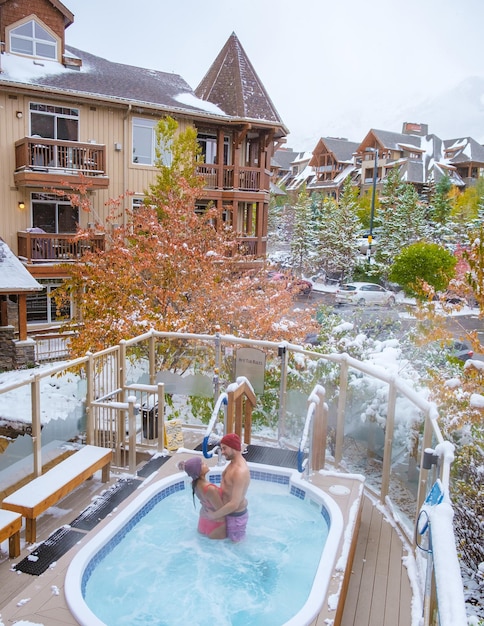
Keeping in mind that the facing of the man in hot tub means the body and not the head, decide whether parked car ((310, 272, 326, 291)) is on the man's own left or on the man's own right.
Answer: on the man's own right

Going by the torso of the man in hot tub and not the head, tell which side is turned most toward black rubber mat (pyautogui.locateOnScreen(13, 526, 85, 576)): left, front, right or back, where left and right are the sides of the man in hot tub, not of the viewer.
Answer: front

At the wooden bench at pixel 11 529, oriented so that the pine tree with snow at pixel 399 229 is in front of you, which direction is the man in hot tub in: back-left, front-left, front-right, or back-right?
front-right

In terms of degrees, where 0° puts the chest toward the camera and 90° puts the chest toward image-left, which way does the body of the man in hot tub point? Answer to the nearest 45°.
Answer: approximately 90°

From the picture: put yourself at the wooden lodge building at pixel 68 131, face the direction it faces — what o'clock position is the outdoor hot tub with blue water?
The outdoor hot tub with blue water is roughly at 1 o'clock from the wooden lodge building.

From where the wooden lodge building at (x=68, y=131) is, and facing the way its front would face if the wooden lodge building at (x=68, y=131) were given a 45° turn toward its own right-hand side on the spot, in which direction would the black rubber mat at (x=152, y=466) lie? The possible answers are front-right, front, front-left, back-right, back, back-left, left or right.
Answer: front

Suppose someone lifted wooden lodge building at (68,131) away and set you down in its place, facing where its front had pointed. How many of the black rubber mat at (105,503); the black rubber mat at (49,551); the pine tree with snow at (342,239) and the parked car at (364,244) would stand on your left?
2

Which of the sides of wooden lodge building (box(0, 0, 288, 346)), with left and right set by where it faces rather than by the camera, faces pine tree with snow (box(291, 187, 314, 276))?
left

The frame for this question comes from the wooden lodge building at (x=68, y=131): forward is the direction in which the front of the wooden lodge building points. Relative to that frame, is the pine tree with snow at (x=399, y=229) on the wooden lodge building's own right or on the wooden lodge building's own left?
on the wooden lodge building's own left

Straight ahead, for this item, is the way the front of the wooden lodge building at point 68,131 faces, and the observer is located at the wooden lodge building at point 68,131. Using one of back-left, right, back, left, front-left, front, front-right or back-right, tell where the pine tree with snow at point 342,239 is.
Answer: left

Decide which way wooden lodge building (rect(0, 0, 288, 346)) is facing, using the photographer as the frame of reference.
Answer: facing the viewer and to the right of the viewer

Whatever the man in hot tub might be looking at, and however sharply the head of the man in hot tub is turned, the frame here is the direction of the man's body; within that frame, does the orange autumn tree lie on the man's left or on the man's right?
on the man's right

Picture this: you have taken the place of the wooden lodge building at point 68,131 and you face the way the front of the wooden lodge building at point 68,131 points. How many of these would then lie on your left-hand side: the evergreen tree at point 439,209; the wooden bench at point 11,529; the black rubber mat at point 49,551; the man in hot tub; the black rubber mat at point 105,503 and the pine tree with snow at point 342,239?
2

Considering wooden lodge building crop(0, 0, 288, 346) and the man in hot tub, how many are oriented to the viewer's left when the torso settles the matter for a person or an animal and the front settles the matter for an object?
1

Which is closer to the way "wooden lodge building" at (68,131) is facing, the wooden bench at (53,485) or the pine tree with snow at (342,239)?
the wooden bench

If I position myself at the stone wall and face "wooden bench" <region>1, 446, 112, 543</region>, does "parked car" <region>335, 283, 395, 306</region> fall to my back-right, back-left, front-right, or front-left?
back-left

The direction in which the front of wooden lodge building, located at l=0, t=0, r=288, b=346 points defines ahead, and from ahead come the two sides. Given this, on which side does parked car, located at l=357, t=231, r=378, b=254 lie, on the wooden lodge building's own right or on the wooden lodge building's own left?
on the wooden lodge building's own left
